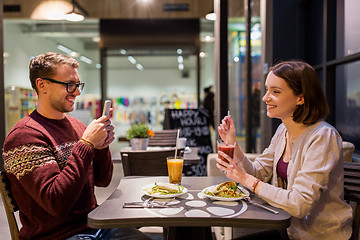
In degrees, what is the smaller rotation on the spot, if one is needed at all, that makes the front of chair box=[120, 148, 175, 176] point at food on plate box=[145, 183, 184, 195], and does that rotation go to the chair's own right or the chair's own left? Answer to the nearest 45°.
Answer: approximately 180°

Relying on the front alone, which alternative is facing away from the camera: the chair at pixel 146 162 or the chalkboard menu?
the chair

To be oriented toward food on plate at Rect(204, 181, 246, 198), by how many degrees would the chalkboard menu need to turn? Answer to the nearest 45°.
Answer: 0° — it already faces it

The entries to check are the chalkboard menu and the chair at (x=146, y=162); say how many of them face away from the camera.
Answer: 1

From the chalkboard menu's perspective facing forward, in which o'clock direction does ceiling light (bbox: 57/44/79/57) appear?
The ceiling light is roughly at 5 o'clock from the chalkboard menu.

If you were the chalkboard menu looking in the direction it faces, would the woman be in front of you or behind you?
in front

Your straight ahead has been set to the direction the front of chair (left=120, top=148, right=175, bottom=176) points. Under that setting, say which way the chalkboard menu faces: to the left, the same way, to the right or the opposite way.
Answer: the opposite way

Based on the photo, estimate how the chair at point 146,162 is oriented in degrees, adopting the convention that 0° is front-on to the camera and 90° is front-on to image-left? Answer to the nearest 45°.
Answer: approximately 180°

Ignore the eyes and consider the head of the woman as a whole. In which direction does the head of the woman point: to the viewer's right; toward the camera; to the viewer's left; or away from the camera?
to the viewer's left
